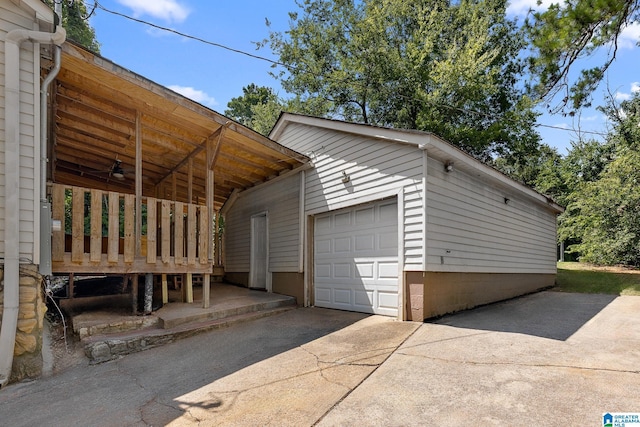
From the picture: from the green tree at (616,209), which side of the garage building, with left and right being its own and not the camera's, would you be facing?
back

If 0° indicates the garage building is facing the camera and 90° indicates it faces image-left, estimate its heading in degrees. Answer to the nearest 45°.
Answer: approximately 45°

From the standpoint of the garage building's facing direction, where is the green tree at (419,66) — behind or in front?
behind

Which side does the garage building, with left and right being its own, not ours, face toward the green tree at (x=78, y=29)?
right
